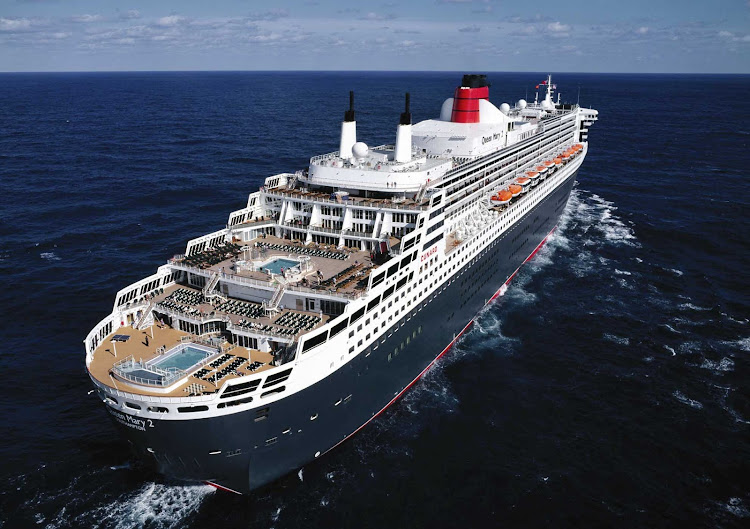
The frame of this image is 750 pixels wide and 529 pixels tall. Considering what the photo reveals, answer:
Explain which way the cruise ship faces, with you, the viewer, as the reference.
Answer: facing away from the viewer and to the right of the viewer
